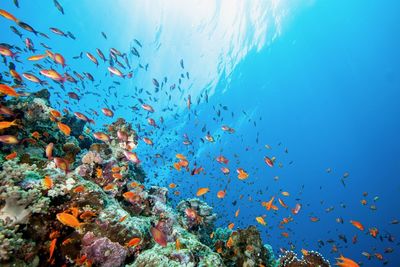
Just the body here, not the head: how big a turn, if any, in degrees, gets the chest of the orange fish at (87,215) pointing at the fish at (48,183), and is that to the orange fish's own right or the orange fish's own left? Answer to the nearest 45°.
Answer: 0° — it already faces it

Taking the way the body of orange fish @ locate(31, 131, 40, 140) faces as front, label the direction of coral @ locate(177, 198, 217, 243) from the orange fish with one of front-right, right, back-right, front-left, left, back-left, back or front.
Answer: back

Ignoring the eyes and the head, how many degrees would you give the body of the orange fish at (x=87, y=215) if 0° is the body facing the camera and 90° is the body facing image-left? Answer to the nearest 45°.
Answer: approximately 90°

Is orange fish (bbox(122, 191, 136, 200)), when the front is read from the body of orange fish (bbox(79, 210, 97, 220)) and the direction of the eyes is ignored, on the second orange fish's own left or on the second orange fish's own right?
on the second orange fish's own right

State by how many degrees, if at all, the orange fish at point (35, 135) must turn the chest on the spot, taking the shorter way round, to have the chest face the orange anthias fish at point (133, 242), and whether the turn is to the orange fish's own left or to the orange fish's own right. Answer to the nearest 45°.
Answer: approximately 135° to the orange fish's own left

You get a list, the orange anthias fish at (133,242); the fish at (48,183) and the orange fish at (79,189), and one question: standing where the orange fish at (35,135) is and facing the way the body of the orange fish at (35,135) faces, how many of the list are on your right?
0

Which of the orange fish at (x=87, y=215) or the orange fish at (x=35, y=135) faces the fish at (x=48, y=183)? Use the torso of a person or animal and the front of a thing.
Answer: the orange fish at (x=87, y=215)

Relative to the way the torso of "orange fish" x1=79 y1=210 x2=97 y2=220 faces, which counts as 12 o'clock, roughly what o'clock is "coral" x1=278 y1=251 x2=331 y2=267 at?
The coral is roughly at 6 o'clock from the orange fish.

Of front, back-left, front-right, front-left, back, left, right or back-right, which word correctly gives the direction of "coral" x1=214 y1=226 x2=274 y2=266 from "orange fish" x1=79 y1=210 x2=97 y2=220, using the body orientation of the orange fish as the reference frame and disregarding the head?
back

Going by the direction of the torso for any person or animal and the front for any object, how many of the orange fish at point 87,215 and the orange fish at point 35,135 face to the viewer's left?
2

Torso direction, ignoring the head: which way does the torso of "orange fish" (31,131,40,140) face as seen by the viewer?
to the viewer's left

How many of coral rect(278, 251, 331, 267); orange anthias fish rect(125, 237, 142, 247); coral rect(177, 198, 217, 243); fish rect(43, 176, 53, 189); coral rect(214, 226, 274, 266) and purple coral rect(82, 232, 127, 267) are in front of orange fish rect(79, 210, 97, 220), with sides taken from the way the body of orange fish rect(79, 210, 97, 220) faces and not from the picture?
1

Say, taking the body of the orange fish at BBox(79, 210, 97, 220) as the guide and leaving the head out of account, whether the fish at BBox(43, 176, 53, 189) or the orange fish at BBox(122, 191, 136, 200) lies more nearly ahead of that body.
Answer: the fish

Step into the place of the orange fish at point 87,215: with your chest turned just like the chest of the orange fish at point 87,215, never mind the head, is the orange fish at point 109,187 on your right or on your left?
on your right
